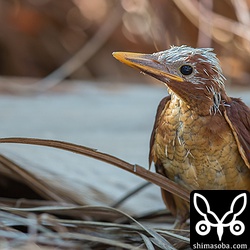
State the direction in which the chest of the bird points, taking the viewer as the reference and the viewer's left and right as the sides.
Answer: facing the viewer and to the left of the viewer

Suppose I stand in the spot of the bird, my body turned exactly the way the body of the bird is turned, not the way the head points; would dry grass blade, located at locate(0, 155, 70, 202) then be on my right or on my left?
on my right
